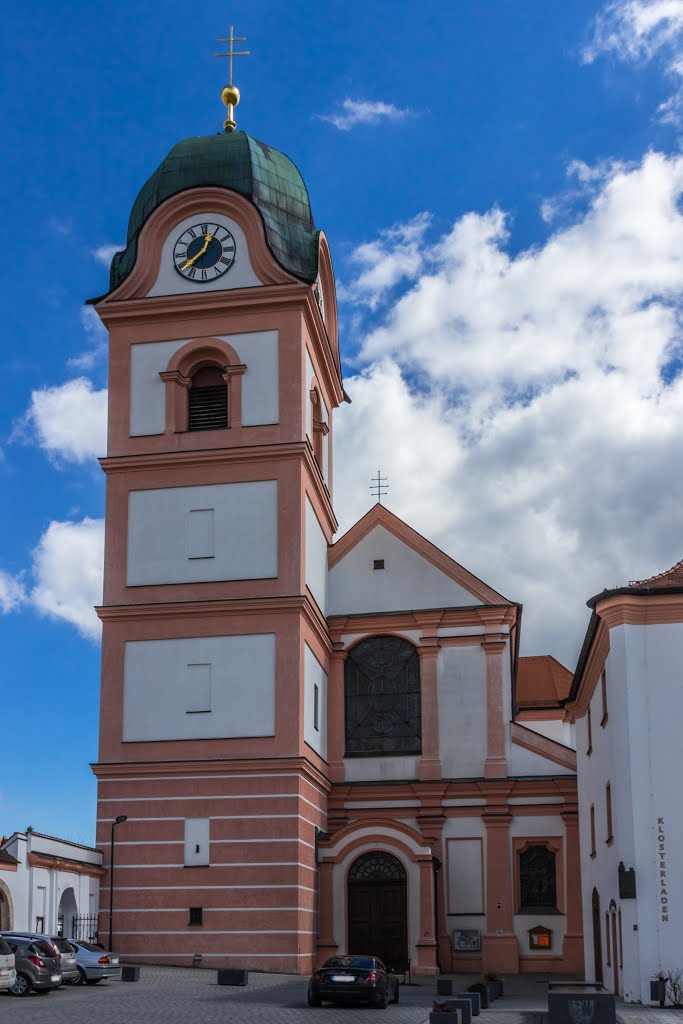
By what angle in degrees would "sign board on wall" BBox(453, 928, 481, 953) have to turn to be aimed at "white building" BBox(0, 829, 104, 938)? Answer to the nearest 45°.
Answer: approximately 45° to its right

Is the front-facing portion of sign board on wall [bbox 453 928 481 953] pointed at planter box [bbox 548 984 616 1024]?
yes

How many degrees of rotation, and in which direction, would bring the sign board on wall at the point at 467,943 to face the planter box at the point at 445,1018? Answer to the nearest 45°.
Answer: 0° — it already faces it

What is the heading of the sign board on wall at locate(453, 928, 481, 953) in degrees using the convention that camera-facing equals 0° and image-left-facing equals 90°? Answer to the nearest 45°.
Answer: approximately 0°

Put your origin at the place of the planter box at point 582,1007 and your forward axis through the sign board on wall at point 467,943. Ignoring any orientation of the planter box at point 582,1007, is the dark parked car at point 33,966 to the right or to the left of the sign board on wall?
left

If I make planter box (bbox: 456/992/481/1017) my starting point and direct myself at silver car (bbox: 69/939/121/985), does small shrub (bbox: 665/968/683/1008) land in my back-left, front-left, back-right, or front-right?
back-right
